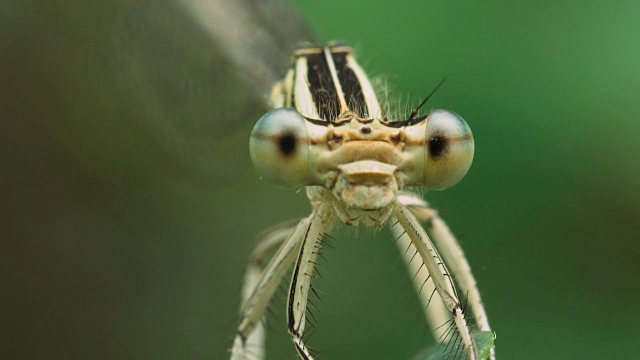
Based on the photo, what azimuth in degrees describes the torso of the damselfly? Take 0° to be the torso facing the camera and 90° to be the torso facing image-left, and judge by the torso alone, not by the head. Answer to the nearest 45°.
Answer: approximately 0°
